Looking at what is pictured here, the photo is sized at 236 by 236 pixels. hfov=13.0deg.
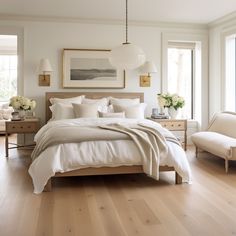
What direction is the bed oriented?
toward the camera

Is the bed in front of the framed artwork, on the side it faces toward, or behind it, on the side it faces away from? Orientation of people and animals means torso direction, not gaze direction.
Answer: in front

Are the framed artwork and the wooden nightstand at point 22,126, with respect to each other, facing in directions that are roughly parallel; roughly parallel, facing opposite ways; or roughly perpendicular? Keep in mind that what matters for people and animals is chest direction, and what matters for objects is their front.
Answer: roughly parallel

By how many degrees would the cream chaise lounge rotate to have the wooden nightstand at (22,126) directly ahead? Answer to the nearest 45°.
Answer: approximately 45° to its right

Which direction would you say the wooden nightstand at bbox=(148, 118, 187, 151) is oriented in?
toward the camera

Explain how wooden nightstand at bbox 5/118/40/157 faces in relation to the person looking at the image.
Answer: facing the viewer

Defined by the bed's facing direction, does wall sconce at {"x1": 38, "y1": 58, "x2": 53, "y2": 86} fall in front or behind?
behind

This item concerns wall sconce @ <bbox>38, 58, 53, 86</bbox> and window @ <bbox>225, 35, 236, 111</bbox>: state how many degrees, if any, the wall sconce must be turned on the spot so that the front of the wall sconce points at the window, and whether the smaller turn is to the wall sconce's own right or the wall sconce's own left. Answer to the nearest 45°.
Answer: approximately 90° to the wall sconce's own left

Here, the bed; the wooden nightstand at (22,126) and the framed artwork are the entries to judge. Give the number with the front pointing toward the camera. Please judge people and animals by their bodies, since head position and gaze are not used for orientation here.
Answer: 3

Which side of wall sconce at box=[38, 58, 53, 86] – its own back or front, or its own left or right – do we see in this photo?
front
